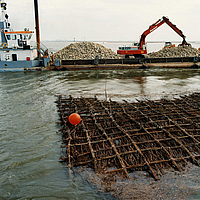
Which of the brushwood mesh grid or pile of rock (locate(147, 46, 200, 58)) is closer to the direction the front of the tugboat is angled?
the pile of rock

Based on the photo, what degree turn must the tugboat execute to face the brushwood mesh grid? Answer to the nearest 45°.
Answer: approximately 90° to its right

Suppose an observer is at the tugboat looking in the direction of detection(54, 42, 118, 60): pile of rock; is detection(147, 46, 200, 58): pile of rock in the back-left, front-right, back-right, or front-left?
front-right

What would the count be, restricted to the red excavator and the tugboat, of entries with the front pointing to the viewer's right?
2

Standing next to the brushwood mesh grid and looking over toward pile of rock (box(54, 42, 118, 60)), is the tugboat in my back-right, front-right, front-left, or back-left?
front-left

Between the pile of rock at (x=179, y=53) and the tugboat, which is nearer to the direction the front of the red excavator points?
the pile of rock

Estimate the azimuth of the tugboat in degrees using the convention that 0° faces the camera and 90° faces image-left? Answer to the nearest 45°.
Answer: approximately 270°

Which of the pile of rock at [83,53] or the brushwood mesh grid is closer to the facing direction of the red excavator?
the brushwood mesh grid

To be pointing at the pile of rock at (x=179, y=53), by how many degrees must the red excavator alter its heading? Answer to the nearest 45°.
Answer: approximately 45° to its left

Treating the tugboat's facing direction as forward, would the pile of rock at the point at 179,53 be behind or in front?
in front

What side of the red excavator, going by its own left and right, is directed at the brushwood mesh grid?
right

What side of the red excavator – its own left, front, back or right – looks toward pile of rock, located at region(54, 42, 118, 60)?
back

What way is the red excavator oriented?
to the viewer's right
